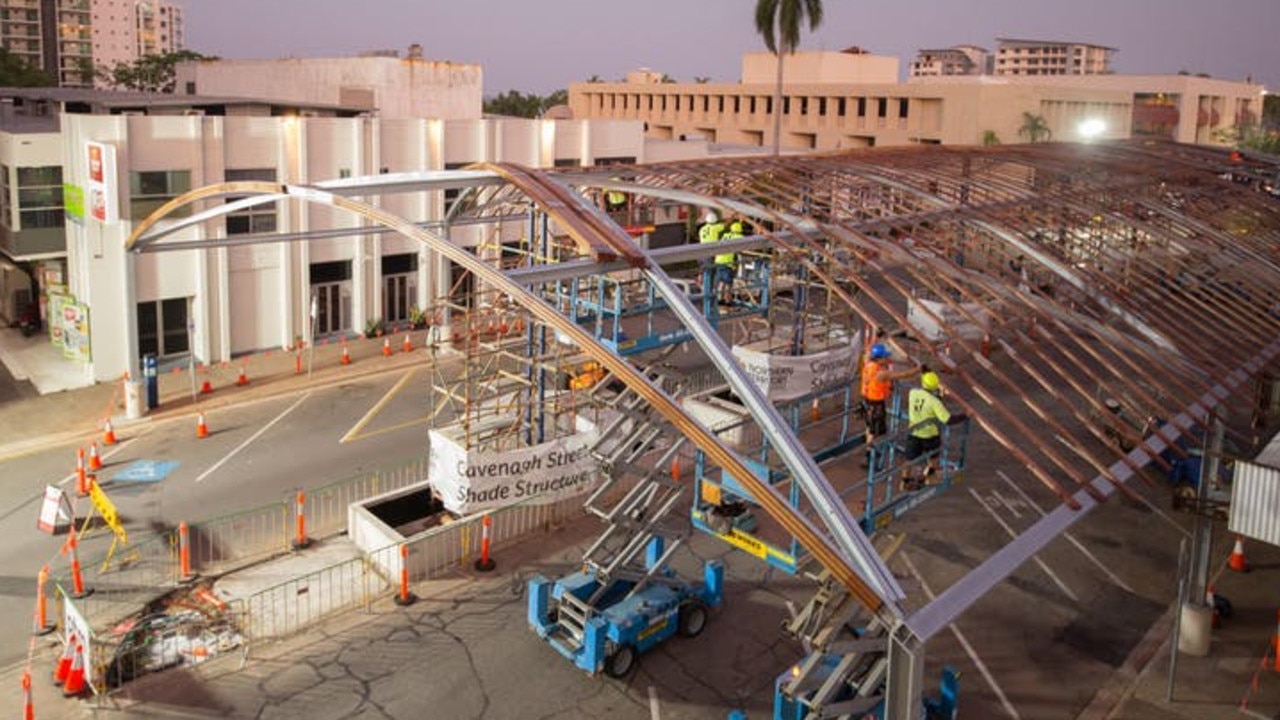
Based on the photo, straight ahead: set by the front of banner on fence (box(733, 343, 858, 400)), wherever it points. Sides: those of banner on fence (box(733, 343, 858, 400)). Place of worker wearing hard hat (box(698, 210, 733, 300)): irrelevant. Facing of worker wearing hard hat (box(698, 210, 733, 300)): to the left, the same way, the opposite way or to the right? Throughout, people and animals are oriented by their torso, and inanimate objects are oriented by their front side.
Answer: the opposite way

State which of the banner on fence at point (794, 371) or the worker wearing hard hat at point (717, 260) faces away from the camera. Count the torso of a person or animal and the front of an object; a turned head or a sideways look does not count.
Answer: the worker wearing hard hat

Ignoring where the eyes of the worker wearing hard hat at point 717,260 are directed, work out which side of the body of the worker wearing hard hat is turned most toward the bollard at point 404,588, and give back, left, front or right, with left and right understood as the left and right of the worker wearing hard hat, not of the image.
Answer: back

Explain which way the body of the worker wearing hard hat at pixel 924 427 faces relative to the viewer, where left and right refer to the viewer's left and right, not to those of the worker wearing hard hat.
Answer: facing away from the viewer and to the right of the viewer

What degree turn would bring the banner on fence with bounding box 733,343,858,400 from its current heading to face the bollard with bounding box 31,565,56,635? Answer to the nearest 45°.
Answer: approximately 45° to its right

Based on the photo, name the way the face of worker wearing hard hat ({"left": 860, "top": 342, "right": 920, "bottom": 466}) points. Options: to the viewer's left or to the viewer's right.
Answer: to the viewer's right

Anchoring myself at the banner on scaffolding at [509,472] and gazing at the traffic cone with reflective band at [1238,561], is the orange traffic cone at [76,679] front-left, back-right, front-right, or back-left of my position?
back-right

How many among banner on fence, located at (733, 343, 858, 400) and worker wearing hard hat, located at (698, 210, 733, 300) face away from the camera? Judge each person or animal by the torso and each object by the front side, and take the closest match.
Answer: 1

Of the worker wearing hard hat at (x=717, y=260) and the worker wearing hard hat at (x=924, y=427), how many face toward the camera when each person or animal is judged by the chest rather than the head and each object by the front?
0

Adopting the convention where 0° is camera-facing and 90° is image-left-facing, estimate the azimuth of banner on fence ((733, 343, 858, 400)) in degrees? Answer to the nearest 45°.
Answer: approximately 0°

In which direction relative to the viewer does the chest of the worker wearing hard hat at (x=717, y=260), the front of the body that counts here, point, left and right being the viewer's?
facing away from the viewer

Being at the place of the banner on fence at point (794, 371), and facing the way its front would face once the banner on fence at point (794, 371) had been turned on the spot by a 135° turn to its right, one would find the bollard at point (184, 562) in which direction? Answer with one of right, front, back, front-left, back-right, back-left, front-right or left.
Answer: left

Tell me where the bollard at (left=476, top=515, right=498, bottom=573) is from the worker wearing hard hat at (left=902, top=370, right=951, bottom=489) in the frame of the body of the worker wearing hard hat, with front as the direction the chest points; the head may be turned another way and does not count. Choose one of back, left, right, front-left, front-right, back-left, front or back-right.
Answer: back-left
